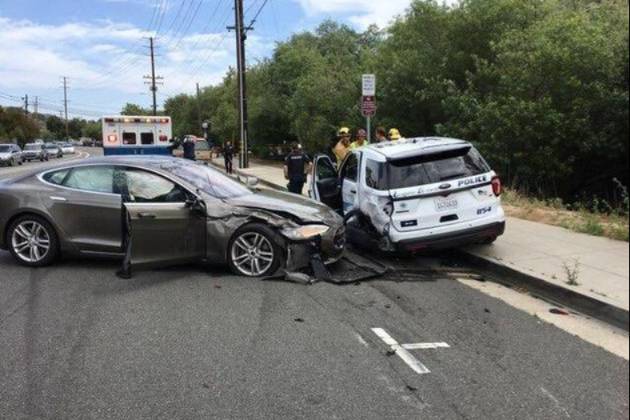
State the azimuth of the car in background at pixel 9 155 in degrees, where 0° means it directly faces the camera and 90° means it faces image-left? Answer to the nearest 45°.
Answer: approximately 45°

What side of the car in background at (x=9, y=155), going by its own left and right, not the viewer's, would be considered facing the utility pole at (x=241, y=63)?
left

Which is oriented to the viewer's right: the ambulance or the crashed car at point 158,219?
the crashed car

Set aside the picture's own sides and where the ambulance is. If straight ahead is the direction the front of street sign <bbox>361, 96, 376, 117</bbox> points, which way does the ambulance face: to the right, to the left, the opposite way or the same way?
the opposite way

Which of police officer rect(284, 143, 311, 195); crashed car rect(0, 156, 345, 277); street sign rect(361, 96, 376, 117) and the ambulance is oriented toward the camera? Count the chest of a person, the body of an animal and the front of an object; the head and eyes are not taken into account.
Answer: the street sign

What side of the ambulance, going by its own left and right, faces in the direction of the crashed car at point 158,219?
back

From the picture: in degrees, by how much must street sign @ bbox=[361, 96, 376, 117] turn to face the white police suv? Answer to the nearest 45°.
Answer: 0° — it already faces it

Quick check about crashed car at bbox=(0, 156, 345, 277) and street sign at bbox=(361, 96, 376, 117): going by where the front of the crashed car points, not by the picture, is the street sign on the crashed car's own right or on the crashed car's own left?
on the crashed car's own left

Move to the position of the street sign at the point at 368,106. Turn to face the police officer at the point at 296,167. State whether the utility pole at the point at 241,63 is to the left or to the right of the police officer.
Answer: right

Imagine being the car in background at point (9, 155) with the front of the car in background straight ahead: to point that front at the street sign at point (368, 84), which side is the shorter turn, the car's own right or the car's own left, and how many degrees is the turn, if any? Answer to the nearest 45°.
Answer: approximately 45° to the car's own left

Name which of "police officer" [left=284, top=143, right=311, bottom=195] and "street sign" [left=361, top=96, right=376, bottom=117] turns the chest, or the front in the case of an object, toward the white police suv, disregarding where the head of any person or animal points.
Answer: the street sign

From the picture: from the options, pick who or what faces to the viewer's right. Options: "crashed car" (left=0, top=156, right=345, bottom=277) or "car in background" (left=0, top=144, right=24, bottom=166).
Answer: the crashed car
